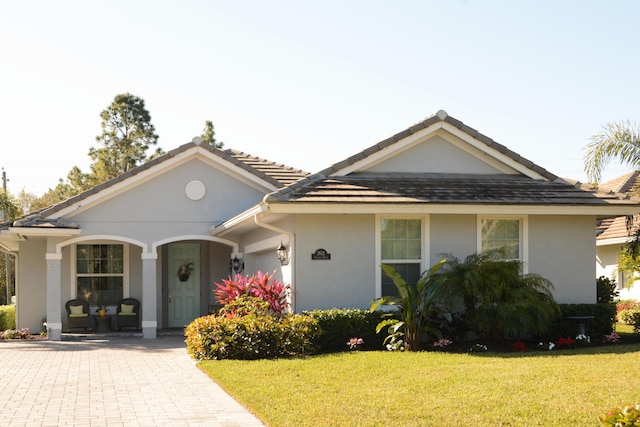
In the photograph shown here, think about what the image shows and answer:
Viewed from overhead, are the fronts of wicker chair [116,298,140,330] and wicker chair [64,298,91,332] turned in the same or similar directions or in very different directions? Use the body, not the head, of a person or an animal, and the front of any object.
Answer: same or similar directions

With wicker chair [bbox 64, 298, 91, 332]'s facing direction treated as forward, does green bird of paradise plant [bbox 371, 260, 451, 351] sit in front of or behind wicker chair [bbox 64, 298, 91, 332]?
in front

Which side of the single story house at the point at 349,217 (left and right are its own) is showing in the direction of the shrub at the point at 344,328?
front

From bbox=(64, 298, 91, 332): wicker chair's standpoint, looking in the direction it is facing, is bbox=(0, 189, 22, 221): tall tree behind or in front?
behind

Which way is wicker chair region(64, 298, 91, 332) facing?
toward the camera

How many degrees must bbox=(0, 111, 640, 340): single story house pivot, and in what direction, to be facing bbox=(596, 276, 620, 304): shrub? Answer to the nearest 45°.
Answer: approximately 135° to its left

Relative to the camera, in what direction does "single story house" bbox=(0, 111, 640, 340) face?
facing the viewer

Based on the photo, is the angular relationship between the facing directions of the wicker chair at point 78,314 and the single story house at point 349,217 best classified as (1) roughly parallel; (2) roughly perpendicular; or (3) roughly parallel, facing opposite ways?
roughly parallel

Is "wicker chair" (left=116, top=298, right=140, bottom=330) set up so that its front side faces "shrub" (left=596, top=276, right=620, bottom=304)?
no

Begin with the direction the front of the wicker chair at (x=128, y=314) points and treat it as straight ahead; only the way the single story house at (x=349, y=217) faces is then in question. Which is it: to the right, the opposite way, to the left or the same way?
the same way
